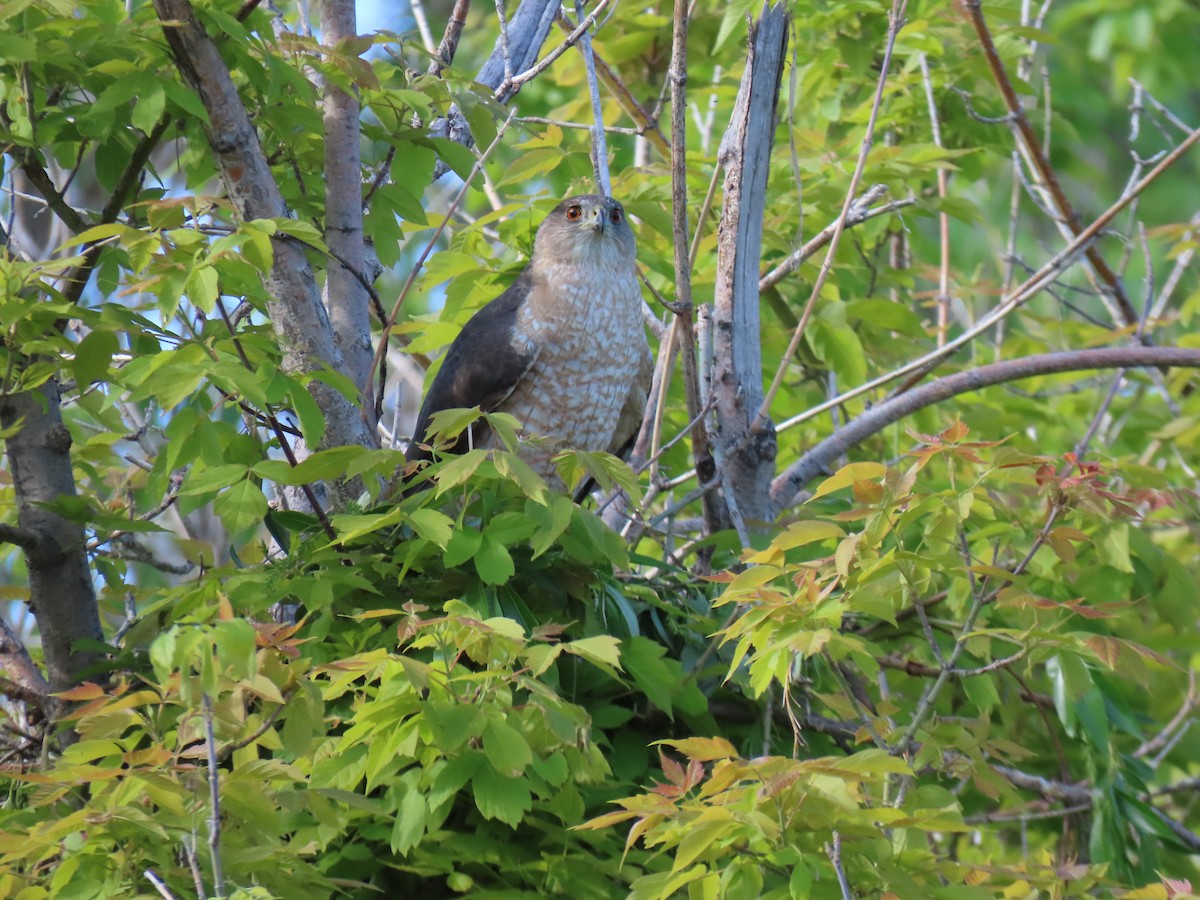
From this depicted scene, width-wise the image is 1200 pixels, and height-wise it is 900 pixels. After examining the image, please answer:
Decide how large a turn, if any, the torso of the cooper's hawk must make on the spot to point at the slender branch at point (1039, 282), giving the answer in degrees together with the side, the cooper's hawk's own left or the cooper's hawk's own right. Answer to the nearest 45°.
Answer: approximately 45° to the cooper's hawk's own left

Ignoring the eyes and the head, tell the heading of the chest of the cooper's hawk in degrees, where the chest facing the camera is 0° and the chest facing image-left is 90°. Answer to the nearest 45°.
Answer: approximately 315°

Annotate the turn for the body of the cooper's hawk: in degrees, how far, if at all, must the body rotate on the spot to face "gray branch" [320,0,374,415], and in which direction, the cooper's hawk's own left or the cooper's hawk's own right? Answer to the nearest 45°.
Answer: approximately 90° to the cooper's hawk's own right

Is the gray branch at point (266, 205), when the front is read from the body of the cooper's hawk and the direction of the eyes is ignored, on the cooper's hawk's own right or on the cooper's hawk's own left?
on the cooper's hawk's own right
